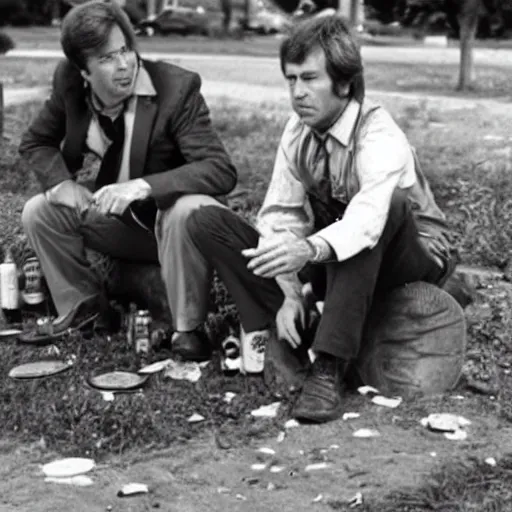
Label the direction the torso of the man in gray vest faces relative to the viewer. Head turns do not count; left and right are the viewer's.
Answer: facing the viewer and to the left of the viewer

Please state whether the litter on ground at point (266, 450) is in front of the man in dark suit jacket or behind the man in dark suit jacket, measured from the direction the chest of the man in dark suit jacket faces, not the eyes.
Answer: in front

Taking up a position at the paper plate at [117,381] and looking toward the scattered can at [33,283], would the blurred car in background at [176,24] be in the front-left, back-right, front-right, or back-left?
front-right

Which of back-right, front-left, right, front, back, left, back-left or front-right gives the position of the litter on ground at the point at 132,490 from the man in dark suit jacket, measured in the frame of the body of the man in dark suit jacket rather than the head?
front

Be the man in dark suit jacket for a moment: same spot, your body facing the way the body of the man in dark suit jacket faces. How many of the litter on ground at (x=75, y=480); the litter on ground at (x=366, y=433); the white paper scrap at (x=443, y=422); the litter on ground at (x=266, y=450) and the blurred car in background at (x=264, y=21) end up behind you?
1

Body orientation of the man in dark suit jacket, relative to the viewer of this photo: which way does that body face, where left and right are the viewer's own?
facing the viewer

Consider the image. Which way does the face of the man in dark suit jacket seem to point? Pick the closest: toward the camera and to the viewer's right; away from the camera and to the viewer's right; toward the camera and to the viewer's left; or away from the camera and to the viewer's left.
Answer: toward the camera and to the viewer's right

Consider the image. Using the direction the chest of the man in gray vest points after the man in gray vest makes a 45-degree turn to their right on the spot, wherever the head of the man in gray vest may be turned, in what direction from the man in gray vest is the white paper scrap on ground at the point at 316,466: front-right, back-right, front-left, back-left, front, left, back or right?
left

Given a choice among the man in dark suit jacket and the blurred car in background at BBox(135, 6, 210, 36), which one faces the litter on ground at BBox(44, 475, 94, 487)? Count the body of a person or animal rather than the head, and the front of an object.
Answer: the man in dark suit jacket

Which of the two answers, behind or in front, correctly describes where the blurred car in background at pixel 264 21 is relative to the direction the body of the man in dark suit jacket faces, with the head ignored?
behind
